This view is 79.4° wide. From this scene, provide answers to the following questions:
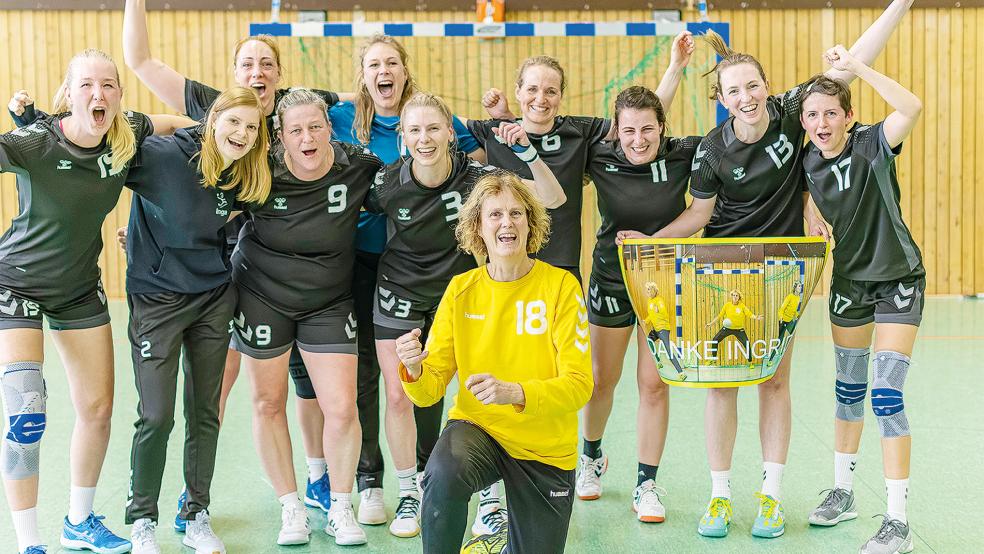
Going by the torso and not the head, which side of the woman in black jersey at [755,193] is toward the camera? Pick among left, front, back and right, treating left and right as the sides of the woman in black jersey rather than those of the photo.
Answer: front

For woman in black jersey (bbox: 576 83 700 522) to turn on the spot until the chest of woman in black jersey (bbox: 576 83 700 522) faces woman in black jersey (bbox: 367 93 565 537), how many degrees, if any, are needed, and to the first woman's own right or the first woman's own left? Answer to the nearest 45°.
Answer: approximately 45° to the first woman's own right

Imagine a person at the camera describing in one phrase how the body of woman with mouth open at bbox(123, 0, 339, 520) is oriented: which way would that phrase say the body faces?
toward the camera

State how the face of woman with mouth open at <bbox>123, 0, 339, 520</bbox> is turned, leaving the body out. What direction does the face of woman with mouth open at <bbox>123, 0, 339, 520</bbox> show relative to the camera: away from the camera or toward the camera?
toward the camera

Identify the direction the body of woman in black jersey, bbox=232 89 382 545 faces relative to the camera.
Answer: toward the camera

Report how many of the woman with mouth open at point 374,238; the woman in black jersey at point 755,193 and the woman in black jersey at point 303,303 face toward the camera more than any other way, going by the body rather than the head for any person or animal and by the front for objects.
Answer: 3

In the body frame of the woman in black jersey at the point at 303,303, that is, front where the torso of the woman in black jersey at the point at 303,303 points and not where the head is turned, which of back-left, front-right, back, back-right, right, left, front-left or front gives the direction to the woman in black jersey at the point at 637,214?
left

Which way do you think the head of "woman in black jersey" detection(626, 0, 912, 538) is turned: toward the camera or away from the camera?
toward the camera

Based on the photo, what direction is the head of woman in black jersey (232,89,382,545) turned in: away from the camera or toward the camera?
toward the camera

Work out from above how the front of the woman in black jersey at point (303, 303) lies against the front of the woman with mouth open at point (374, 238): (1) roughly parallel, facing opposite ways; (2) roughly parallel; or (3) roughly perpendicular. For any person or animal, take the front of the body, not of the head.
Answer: roughly parallel

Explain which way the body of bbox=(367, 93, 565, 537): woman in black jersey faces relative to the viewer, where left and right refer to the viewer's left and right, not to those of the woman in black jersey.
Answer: facing the viewer

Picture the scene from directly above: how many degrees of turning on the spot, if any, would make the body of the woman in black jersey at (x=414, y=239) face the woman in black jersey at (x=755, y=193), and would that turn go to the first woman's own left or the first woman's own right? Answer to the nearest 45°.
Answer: approximately 90° to the first woman's own left

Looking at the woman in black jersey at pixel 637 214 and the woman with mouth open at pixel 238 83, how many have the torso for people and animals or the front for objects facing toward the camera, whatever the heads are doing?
2

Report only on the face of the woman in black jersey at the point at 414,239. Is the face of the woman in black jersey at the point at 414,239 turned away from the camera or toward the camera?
toward the camera
